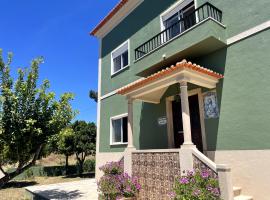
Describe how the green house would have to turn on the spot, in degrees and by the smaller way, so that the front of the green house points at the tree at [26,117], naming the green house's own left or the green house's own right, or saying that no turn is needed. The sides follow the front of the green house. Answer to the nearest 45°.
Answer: approximately 45° to the green house's own right

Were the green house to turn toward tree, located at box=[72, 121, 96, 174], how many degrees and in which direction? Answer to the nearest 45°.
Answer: approximately 90° to its right

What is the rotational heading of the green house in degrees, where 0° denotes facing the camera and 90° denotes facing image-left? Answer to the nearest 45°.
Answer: approximately 45°

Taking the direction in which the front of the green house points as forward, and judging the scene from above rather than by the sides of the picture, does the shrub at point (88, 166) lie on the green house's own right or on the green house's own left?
on the green house's own right

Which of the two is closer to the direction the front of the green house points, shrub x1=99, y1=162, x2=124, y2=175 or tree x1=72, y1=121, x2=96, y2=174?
the shrub

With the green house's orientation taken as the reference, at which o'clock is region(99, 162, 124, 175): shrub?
The shrub is roughly at 2 o'clock from the green house.
